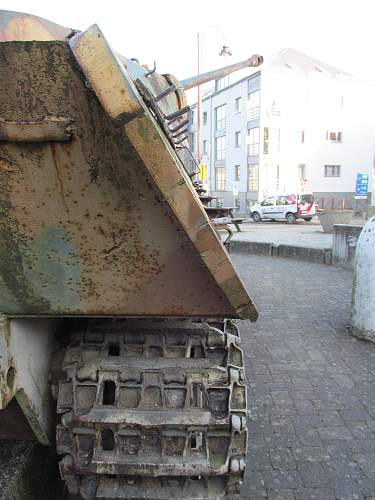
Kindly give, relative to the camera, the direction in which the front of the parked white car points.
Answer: facing away from the viewer and to the left of the viewer

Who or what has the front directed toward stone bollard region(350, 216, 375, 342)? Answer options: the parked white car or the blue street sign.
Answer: the blue street sign

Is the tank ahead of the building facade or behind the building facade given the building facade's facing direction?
ahead

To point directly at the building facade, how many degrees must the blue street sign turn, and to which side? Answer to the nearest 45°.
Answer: approximately 135° to its right

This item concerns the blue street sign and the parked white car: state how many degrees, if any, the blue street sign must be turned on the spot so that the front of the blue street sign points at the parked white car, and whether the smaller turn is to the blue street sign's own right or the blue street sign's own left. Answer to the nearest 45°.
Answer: approximately 90° to the blue street sign's own right

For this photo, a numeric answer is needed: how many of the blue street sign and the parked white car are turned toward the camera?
1

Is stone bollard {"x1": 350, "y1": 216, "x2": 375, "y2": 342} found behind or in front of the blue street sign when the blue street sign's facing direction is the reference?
in front

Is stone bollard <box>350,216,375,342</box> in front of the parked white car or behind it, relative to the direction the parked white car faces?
behind
